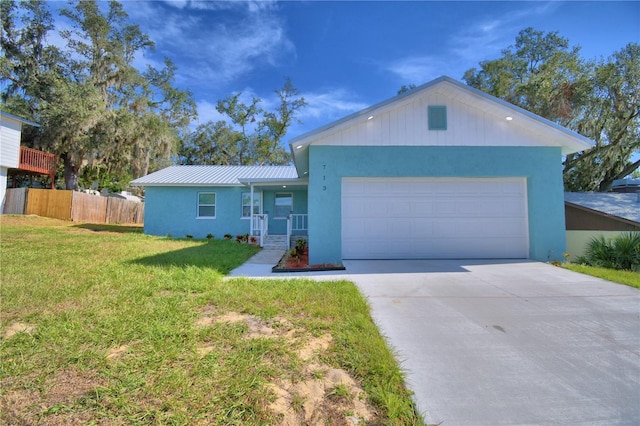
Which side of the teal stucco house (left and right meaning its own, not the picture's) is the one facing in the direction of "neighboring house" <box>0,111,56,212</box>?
right

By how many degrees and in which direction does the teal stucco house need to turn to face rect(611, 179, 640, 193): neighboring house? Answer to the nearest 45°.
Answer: approximately 135° to its left

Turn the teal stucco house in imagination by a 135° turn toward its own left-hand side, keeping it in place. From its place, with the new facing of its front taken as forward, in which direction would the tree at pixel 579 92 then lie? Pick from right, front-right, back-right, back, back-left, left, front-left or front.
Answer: front

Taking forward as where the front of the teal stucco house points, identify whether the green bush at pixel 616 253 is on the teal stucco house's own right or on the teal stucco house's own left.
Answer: on the teal stucco house's own left

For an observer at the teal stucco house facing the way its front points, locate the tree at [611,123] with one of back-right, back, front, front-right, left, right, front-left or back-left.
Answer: back-left

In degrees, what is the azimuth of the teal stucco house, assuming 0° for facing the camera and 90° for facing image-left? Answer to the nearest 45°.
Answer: approximately 0°
